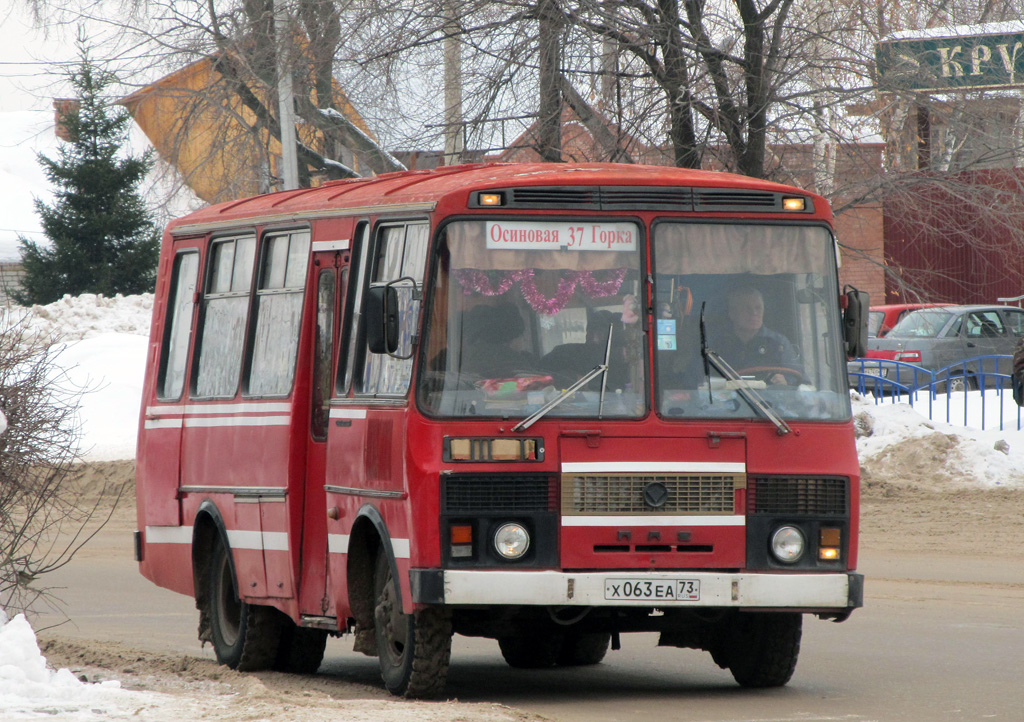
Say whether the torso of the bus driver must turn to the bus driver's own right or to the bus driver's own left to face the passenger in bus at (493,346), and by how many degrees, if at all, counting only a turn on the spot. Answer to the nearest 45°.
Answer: approximately 90° to the bus driver's own right

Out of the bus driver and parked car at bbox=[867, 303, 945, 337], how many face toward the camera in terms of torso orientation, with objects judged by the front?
1

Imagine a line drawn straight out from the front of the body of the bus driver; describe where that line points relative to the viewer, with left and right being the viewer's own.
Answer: facing the viewer
